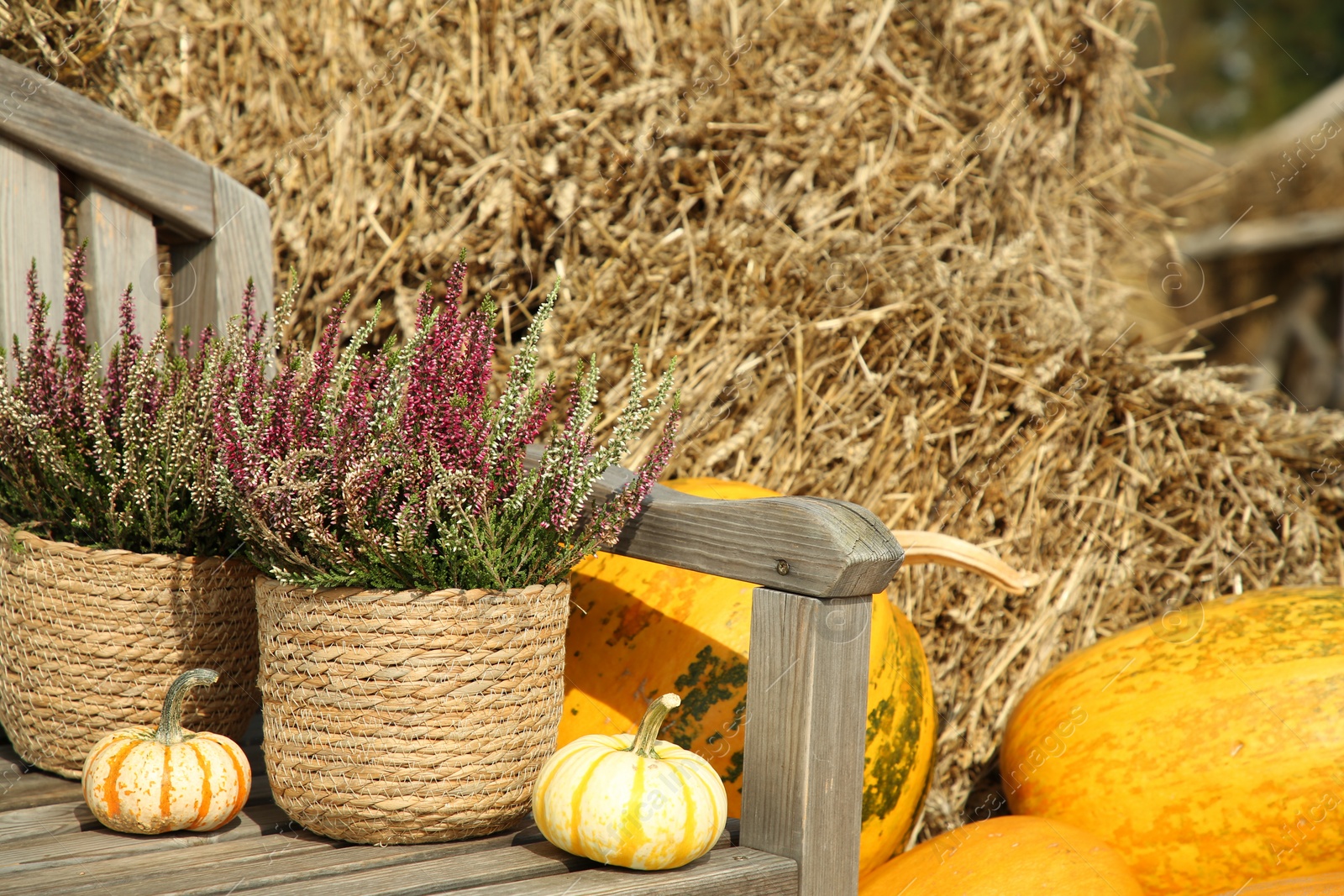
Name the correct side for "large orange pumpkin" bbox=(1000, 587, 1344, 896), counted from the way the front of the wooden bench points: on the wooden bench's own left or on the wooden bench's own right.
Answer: on the wooden bench's own left

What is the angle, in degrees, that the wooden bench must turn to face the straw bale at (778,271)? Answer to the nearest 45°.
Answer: approximately 135° to its left

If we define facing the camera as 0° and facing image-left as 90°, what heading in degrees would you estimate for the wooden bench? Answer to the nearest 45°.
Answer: approximately 315°

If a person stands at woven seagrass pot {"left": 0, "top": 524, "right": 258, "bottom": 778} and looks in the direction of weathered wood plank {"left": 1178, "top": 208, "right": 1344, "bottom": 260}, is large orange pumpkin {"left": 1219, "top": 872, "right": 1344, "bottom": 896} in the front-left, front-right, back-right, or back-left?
front-right
